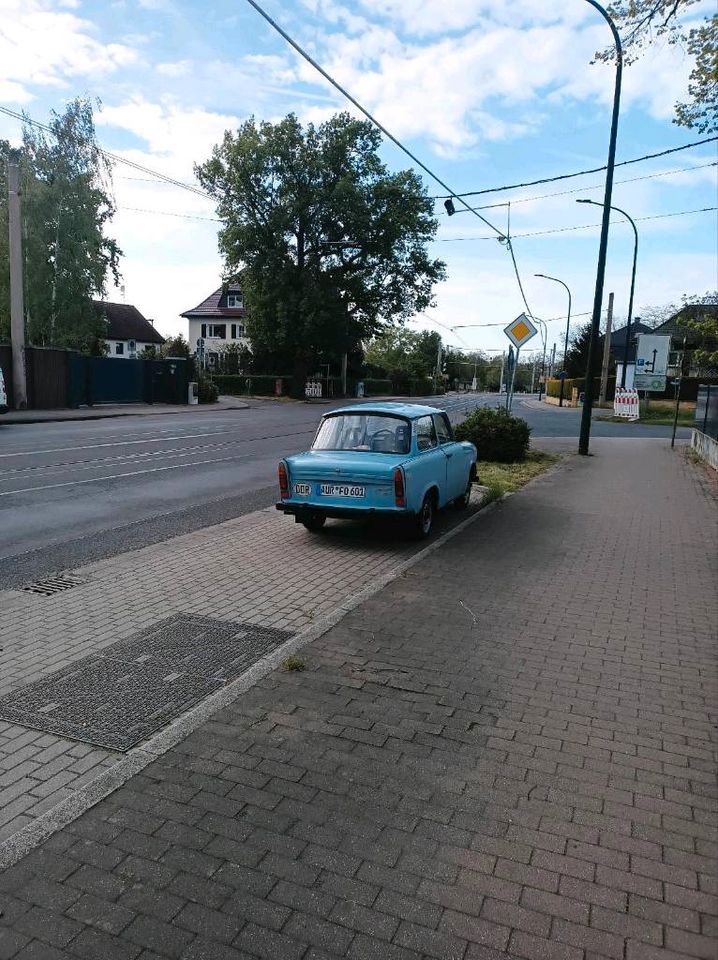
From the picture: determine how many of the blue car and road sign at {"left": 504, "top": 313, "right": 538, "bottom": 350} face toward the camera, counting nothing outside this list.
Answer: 1

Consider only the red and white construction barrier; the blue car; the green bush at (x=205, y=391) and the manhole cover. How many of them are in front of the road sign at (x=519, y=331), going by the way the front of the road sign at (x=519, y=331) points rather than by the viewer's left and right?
2

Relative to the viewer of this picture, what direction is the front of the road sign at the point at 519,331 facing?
facing the viewer

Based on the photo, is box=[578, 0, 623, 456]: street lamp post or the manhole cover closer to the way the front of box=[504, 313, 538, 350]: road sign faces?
the manhole cover

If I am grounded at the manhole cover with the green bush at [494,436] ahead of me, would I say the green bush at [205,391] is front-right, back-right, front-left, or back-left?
front-left

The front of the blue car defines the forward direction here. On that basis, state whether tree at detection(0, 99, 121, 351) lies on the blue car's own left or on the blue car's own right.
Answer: on the blue car's own left

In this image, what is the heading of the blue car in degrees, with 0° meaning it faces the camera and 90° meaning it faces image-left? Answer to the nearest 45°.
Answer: approximately 225°

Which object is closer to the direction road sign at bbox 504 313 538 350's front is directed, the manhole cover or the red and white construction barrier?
the manhole cover

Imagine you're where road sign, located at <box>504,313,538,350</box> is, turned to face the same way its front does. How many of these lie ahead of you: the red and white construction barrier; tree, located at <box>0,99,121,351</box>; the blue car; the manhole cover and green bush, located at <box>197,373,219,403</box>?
2

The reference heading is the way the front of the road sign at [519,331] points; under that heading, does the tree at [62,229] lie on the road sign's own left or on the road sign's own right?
on the road sign's own right

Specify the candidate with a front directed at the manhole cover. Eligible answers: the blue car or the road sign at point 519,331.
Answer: the road sign

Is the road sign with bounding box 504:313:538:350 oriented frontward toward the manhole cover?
yes

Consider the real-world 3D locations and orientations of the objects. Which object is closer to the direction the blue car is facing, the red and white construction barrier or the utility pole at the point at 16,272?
the red and white construction barrier

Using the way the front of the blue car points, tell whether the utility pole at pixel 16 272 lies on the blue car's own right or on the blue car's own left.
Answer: on the blue car's own left

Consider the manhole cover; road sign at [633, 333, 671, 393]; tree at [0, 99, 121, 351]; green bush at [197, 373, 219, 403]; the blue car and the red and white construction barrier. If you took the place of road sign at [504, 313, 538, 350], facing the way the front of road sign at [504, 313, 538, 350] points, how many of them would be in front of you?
2
